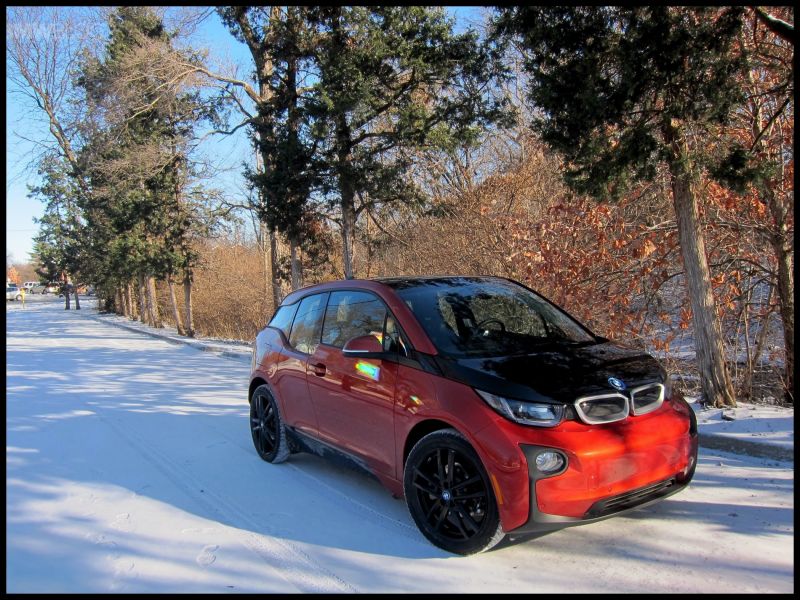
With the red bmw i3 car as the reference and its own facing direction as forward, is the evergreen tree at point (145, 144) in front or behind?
behind

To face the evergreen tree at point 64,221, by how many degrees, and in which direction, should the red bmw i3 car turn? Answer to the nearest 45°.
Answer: approximately 180°

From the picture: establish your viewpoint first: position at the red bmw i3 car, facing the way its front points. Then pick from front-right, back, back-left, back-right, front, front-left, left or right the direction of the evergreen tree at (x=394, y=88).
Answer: back-left

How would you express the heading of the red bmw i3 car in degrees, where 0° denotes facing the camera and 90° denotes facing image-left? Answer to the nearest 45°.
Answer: approximately 315°

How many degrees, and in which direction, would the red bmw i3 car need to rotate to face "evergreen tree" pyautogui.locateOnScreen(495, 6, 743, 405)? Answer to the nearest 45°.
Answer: approximately 90° to its left

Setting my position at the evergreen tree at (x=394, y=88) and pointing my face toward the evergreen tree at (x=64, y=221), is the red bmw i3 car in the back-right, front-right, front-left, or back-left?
back-left
